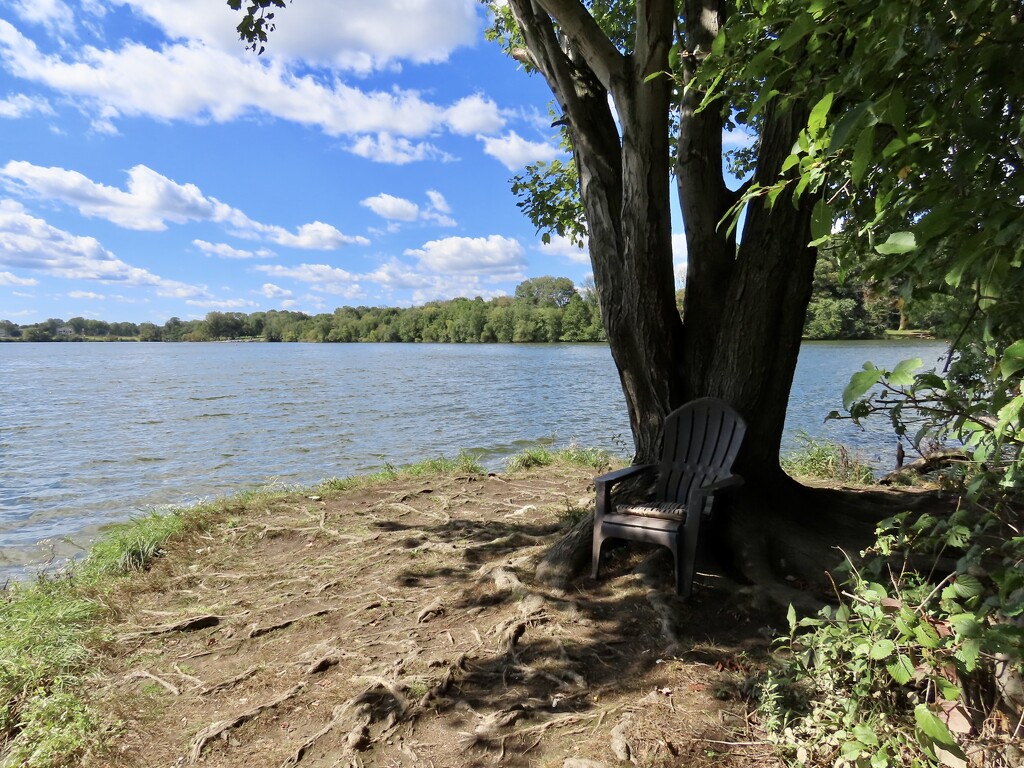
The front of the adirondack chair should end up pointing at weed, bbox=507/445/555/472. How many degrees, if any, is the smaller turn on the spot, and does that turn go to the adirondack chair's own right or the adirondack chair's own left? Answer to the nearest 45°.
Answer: approximately 90° to the adirondack chair's own right

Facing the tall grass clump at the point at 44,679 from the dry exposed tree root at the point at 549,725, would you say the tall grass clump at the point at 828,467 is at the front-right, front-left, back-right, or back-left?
back-right

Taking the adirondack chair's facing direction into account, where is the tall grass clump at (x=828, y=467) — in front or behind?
behind

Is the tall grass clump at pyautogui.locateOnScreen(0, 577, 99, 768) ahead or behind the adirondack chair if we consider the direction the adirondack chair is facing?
ahead

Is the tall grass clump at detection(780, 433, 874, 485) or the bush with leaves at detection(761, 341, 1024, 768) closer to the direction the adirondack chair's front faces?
the bush with leaves

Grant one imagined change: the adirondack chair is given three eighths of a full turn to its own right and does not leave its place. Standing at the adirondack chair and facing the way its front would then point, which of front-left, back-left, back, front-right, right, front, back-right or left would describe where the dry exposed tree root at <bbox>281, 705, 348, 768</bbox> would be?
back-left

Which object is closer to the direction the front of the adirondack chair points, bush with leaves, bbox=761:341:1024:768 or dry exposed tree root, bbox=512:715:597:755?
the dry exposed tree root
